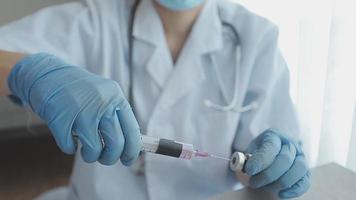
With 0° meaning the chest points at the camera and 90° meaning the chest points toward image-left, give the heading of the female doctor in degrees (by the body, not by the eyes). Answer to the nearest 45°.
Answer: approximately 0°
